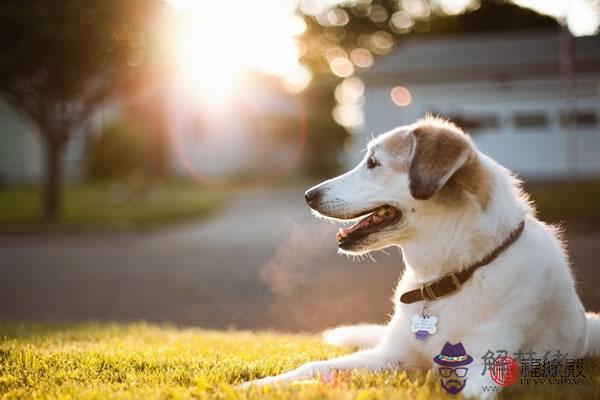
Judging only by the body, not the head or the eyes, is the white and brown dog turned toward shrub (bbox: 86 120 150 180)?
no

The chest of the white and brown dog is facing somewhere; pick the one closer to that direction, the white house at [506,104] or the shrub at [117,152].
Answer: the shrub

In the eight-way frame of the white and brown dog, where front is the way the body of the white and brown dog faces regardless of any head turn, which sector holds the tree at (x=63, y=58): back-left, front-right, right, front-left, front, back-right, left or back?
front-right

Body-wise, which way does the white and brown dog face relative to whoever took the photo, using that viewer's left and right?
facing to the left of the viewer

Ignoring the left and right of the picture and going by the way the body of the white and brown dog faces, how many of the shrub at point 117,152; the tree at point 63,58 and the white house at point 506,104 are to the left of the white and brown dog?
0

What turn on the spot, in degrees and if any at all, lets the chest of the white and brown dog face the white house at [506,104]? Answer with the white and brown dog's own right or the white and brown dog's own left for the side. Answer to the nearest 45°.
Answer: approximately 90° to the white and brown dog's own right

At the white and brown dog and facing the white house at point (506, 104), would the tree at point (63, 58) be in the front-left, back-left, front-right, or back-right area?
front-left

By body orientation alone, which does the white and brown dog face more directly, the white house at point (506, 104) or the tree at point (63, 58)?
the tree
